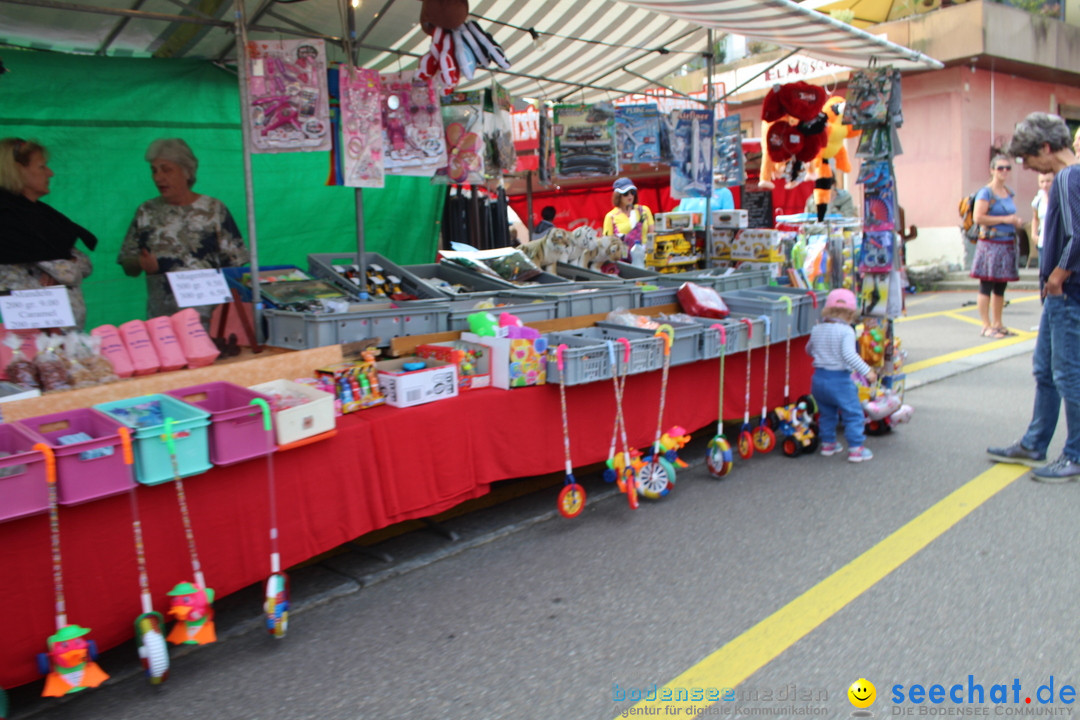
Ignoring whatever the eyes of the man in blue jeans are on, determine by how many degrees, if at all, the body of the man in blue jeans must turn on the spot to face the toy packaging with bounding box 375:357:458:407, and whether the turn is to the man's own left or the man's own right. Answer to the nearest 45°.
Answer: approximately 45° to the man's own left

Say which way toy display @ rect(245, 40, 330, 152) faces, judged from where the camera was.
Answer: facing the viewer

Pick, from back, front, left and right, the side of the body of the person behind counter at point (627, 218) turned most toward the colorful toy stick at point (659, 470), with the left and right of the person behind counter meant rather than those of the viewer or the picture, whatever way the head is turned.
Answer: front

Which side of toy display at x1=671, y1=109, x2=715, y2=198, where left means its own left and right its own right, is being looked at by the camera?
front

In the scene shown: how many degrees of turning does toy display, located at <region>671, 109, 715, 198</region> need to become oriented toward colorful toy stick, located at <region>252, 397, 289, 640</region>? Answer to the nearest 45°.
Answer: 0° — it already faces it

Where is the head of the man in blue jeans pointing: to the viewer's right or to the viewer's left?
to the viewer's left

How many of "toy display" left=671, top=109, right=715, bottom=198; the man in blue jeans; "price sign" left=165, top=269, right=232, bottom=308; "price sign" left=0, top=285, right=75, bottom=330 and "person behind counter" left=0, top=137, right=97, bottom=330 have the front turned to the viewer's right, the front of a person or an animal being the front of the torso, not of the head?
1

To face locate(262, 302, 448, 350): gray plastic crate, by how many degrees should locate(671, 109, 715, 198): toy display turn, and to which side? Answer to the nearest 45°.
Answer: approximately 45° to its right

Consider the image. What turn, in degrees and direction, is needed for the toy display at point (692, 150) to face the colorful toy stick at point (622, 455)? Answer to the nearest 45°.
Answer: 0° — it already faces it

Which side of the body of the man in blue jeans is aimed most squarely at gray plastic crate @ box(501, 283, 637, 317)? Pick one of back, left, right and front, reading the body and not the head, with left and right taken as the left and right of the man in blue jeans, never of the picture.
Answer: front

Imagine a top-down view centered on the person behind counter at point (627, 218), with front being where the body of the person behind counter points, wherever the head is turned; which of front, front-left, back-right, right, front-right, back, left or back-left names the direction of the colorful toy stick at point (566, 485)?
front

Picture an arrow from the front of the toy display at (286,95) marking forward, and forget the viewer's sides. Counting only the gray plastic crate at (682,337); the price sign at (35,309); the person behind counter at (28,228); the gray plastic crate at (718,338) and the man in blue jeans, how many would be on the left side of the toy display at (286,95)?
3

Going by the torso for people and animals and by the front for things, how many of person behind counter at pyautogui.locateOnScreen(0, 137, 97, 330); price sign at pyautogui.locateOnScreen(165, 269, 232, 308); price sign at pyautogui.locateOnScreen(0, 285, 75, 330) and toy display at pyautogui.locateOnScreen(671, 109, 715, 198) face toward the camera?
3

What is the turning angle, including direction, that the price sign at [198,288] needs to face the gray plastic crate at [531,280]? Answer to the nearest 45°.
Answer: approximately 135° to its left
